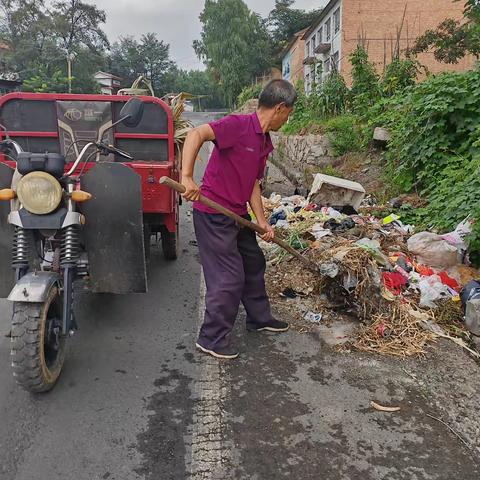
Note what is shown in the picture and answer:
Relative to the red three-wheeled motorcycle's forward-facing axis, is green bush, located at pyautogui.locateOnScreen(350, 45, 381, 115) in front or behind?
behind

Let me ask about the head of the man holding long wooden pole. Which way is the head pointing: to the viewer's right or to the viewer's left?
to the viewer's right

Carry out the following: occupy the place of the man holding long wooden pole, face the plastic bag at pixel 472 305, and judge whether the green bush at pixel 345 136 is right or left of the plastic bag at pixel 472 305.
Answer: left

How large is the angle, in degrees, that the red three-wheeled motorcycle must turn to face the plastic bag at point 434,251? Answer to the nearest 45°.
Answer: approximately 90° to its left

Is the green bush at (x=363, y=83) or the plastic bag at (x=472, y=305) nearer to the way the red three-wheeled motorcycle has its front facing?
the plastic bag

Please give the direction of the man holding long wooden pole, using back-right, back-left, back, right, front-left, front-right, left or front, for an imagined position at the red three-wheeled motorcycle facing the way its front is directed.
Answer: left

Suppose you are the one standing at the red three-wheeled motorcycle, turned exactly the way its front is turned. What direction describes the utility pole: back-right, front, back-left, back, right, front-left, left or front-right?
back

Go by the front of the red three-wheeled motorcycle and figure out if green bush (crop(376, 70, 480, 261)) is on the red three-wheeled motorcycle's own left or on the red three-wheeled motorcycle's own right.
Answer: on the red three-wheeled motorcycle's own left

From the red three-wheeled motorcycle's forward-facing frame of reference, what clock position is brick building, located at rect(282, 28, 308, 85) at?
The brick building is roughly at 7 o'clock from the red three-wheeled motorcycle.

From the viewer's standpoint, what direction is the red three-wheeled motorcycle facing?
toward the camera

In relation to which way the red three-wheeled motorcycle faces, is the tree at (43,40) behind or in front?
behind

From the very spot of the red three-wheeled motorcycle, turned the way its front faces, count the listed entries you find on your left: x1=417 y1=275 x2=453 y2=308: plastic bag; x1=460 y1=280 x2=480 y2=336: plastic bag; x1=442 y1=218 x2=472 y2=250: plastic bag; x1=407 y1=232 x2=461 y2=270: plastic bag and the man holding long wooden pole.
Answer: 5

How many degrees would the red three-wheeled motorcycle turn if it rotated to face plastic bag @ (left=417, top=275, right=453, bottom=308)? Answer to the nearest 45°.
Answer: approximately 90° to its left
